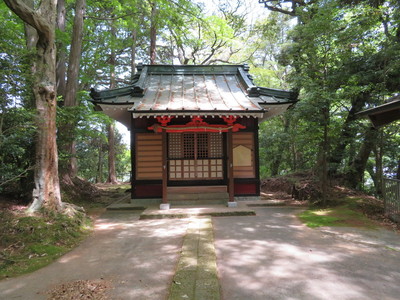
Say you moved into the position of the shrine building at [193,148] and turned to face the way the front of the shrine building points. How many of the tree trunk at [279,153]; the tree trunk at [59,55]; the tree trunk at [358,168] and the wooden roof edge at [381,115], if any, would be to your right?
1

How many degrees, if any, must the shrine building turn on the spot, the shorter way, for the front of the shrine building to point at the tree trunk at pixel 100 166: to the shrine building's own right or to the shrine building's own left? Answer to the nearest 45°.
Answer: approximately 135° to the shrine building's own right

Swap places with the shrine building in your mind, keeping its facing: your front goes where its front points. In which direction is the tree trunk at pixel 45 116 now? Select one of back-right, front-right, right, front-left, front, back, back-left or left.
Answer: front-right

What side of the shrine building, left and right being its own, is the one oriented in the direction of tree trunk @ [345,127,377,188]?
left

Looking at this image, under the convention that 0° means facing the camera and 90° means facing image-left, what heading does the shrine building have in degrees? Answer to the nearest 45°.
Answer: approximately 0°

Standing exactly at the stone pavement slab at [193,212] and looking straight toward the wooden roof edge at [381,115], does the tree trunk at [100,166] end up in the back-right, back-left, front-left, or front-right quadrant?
back-left

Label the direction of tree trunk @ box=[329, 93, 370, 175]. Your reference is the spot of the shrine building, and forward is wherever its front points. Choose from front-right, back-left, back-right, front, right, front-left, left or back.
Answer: left

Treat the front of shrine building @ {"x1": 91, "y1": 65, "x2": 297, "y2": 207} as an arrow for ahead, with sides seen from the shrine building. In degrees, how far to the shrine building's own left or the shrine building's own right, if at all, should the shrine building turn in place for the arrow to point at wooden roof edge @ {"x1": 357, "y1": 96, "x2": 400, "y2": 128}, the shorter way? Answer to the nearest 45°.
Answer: approximately 45° to the shrine building's own left

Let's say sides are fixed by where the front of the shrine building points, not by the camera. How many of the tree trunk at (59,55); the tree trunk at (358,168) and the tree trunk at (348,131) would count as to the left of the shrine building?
2

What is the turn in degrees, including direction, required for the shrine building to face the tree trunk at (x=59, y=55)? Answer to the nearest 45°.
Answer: approximately 90° to its right

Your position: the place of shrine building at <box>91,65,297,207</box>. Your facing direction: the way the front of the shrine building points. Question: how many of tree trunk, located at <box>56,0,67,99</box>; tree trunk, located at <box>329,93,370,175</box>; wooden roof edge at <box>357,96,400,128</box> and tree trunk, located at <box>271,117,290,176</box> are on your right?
1
